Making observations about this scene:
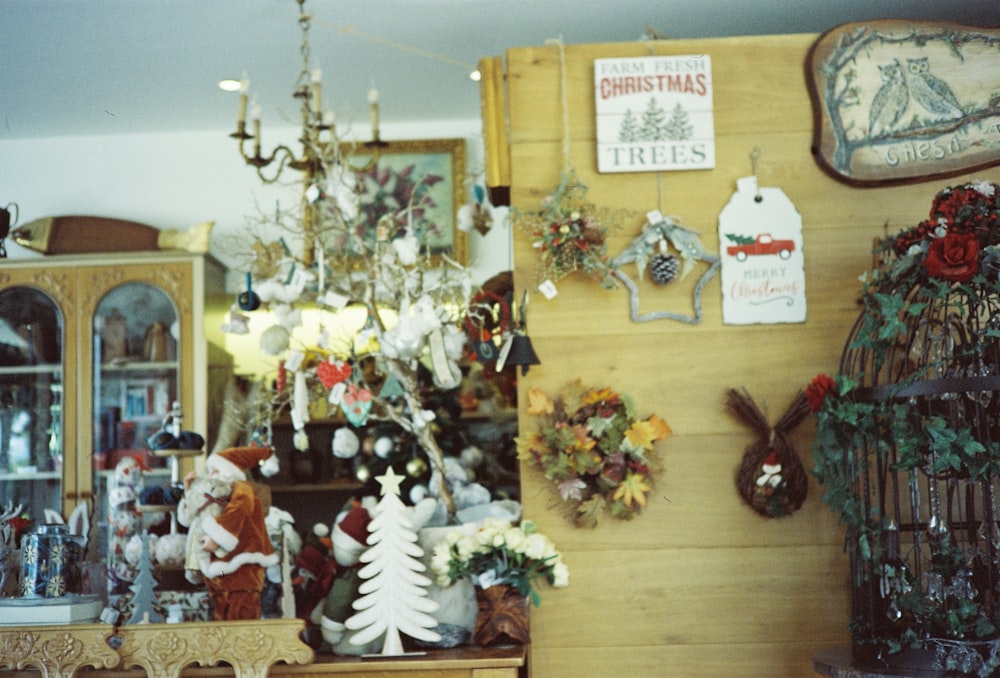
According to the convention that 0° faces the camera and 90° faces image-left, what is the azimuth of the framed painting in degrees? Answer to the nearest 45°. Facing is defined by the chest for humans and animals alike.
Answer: approximately 0°

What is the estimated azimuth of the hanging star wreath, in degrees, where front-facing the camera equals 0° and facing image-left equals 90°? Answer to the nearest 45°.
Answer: approximately 0°

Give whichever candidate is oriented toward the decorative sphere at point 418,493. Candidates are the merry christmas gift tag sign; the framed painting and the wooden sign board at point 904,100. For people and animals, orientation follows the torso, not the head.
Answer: the framed painting

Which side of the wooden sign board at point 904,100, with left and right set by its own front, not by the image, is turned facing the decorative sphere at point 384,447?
right

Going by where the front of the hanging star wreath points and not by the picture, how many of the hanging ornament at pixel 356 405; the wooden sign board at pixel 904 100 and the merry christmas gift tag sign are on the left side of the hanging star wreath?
2
